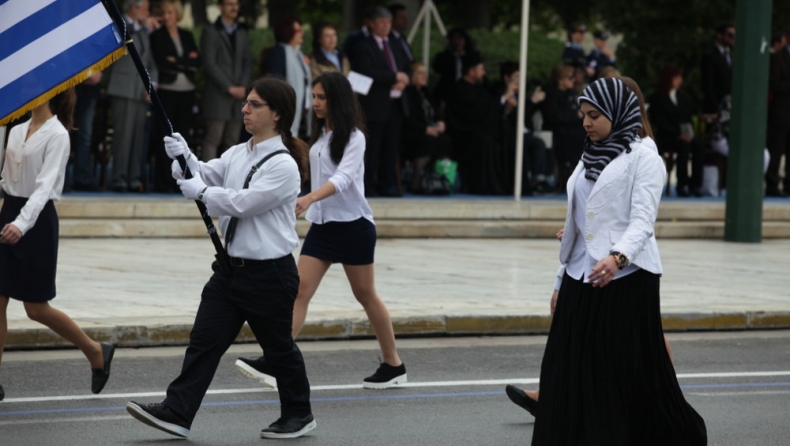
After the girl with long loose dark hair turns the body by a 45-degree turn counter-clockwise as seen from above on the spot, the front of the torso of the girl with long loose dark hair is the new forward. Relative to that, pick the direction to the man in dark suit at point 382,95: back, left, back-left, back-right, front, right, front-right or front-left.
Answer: back-right

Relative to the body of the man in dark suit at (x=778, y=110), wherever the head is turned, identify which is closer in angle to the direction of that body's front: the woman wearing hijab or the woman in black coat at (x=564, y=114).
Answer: the woman wearing hijab

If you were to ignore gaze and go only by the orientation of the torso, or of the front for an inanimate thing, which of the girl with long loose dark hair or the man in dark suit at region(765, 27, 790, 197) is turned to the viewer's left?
the girl with long loose dark hair

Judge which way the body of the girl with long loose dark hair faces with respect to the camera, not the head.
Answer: to the viewer's left

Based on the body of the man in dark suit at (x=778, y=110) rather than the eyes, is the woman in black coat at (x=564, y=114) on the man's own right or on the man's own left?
on the man's own right

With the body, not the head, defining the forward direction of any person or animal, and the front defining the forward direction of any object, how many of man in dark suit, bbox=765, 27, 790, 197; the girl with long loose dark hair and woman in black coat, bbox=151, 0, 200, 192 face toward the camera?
2

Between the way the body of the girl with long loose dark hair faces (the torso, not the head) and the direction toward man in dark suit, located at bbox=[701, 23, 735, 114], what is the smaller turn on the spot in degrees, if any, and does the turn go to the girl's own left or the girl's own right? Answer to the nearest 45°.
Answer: approximately 135° to the girl's own right

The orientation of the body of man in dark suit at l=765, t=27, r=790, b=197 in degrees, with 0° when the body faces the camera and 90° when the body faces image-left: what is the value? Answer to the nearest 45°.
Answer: approximately 0°

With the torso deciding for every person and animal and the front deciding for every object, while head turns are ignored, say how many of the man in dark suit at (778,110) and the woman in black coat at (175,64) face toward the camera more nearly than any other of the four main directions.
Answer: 2

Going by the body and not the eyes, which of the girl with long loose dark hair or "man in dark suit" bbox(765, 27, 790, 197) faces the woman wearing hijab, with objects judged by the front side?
the man in dark suit
